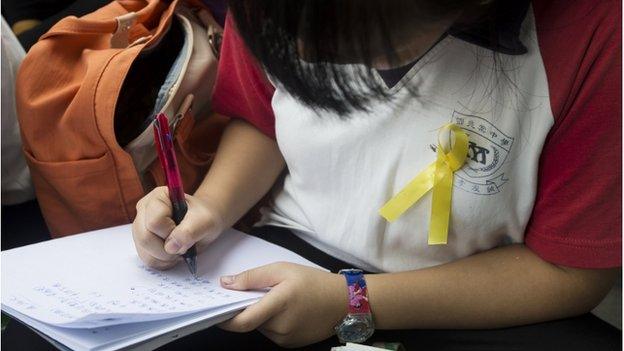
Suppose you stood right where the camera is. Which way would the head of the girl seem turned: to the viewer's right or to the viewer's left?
to the viewer's left

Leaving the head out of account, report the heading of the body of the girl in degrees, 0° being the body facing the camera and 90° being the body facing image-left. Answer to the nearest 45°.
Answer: approximately 45°
